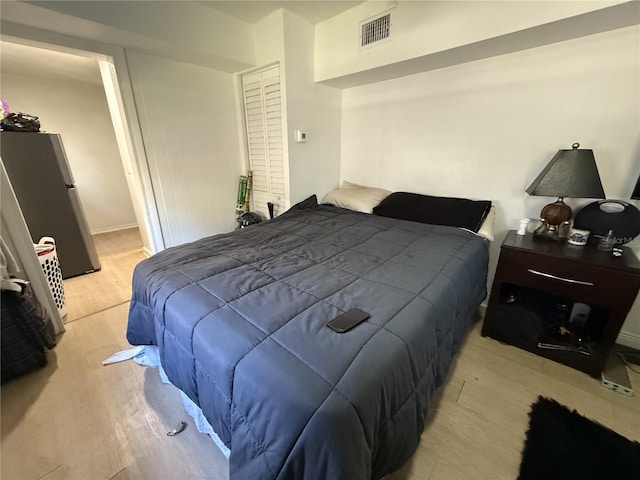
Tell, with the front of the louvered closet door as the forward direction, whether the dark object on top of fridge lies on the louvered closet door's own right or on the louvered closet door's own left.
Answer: on the louvered closet door's own right

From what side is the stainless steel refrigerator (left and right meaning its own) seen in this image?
right

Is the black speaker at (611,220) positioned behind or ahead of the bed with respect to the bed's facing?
behind

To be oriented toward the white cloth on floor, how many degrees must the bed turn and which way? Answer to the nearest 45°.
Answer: approximately 90° to its right

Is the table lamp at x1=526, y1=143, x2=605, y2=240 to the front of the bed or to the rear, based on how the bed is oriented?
to the rear

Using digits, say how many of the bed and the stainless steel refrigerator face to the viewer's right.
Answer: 1

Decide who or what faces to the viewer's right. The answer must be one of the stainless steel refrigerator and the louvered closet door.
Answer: the stainless steel refrigerator

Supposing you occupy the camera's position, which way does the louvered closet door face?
facing the viewer and to the left of the viewer

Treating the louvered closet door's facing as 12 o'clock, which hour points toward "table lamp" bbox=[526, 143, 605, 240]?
The table lamp is roughly at 9 o'clock from the louvered closet door.

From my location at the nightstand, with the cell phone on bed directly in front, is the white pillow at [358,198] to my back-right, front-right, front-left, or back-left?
front-right

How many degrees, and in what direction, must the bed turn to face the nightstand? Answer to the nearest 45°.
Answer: approximately 135° to its left

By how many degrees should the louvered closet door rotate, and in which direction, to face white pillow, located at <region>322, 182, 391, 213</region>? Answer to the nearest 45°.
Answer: approximately 90° to its left

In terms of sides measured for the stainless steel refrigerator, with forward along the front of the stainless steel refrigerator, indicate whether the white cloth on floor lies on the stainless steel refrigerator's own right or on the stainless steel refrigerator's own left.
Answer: on the stainless steel refrigerator's own right

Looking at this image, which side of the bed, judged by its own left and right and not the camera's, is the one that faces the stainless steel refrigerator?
right
